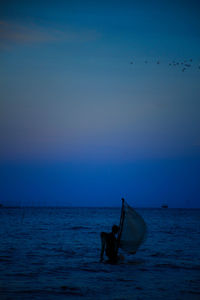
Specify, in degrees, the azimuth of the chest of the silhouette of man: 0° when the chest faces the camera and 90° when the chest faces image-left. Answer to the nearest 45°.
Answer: approximately 270°
